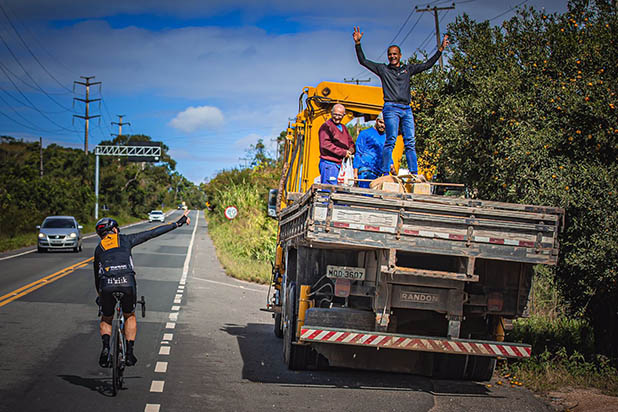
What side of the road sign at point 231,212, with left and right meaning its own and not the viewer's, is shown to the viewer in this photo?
front

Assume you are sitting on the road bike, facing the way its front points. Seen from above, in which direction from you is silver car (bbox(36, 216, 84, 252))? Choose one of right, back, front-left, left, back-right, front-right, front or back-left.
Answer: front

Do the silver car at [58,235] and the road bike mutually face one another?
yes

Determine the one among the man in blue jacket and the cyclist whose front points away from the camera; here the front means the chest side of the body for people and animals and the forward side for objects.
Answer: the cyclist

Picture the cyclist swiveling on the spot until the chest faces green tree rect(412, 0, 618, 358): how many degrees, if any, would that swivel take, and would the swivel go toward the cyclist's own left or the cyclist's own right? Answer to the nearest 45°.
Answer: approximately 90° to the cyclist's own right

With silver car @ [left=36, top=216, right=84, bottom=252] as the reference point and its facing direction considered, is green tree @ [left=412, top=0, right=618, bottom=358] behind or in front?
in front

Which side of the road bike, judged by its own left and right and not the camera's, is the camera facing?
back

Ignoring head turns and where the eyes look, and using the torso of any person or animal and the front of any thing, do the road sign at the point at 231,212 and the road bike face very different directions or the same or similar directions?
very different directions

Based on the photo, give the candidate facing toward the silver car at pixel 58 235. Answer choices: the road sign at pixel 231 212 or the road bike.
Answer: the road bike

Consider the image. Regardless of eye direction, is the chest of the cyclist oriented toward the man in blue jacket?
no

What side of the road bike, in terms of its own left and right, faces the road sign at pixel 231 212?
front

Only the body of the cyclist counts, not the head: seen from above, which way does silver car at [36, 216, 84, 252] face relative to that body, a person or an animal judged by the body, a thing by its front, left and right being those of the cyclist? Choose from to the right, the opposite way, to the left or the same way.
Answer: the opposite way

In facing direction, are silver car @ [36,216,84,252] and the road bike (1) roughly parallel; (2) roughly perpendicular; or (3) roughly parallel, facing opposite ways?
roughly parallel, facing opposite ways

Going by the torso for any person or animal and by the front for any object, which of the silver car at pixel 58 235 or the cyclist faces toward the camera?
the silver car

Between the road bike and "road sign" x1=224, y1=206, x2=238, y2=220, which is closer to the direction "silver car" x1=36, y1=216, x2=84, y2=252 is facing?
the road bike

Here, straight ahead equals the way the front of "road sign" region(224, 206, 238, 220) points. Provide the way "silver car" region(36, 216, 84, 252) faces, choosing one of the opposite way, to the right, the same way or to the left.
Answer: the same way
